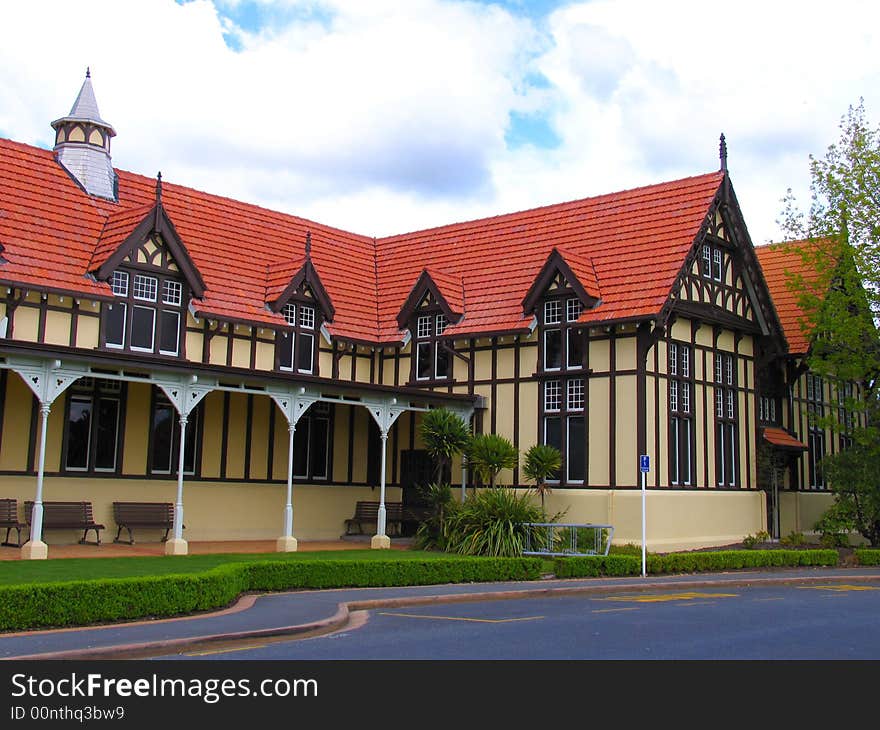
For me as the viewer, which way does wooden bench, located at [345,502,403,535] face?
facing the viewer and to the left of the viewer

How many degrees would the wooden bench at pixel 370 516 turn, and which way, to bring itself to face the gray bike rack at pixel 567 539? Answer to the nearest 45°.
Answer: approximately 90° to its left

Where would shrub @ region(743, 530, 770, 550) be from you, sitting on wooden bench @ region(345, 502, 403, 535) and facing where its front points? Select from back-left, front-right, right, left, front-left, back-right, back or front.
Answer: back-left

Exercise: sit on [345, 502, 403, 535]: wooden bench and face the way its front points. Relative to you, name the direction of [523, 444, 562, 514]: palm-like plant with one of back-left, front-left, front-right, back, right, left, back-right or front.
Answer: left

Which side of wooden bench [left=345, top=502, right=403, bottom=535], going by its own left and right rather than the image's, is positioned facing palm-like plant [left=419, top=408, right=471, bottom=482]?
left

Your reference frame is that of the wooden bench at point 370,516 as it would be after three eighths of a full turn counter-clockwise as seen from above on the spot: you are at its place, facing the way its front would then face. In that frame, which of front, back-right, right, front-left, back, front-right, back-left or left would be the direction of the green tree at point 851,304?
front

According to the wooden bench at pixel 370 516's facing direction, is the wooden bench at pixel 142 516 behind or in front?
in front

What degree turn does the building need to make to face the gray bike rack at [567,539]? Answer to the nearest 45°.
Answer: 0° — it already faces it

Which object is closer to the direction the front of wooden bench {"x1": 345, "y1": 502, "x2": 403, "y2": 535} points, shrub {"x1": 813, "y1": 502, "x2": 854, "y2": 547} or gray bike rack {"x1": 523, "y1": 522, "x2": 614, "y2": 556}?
the gray bike rack

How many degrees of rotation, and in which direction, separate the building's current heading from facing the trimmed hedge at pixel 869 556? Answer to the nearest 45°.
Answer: approximately 45° to its left
